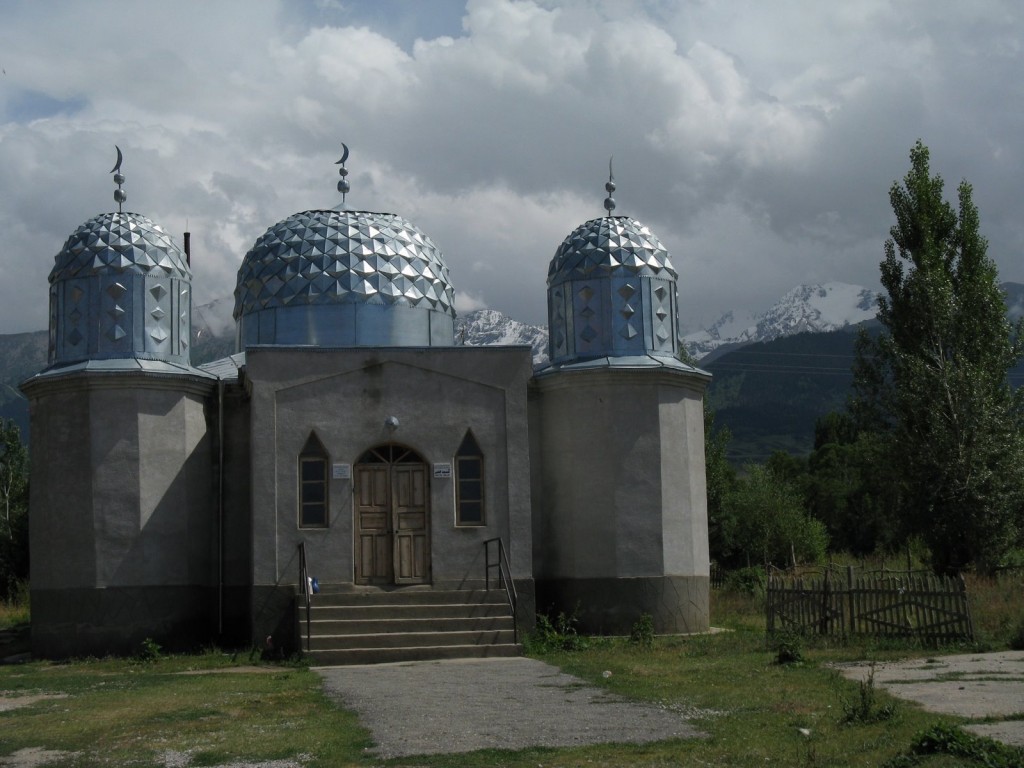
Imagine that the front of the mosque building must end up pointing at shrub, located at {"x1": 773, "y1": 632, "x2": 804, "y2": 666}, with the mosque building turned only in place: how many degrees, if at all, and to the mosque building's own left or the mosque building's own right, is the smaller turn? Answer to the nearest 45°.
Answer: approximately 45° to the mosque building's own left

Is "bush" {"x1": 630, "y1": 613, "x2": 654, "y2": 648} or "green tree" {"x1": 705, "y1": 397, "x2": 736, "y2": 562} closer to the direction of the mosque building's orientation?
the bush

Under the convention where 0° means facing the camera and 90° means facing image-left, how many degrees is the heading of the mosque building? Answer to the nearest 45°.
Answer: approximately 0°

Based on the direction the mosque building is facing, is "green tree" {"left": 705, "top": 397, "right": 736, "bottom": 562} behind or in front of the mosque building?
behind

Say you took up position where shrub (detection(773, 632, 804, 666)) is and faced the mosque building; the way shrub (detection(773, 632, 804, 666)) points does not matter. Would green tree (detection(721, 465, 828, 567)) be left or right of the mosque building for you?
right

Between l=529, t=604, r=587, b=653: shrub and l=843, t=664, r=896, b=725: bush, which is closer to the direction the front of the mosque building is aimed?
the bush

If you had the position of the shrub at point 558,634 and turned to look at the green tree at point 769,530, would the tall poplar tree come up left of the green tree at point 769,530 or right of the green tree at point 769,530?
right

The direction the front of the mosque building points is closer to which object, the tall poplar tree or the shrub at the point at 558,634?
the shrub

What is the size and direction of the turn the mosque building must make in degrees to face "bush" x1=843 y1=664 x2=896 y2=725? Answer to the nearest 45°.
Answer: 0° — it already faces it

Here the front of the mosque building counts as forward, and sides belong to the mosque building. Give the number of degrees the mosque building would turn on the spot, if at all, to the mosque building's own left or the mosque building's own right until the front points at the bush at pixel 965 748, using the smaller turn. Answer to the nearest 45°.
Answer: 0° — it already faces it

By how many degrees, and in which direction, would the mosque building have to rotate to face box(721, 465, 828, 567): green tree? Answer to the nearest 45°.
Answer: approximately 135° to its left

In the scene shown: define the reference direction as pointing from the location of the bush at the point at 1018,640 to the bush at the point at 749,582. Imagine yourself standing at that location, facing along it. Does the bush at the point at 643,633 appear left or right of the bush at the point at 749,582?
left

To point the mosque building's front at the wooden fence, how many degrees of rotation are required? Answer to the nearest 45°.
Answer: approximately 45° to its left

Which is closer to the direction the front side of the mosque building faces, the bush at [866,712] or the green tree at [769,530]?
the bush
